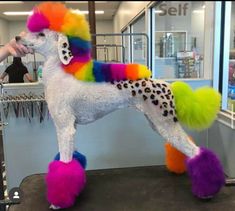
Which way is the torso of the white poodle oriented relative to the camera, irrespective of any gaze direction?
to the viewer's left
